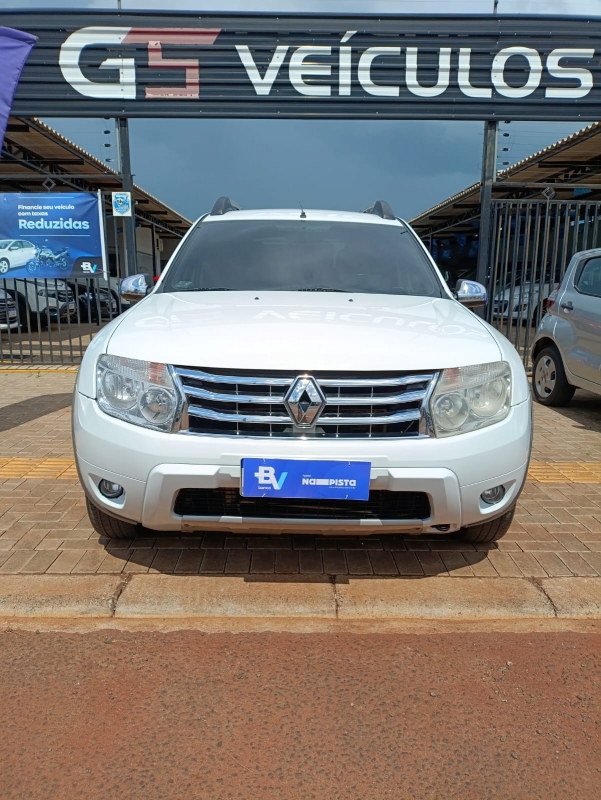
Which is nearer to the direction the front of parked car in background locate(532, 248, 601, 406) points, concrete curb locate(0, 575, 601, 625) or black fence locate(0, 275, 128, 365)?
the concrete curb

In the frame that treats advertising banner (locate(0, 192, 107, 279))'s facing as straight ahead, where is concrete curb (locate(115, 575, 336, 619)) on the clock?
The concrete curb is roughly at 12 o'clock from the advertising banner.

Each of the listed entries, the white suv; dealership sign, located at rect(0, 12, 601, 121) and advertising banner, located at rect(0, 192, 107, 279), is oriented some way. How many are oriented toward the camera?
3

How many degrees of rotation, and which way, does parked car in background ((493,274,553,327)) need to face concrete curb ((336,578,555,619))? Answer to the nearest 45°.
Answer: approximately 45° to its left

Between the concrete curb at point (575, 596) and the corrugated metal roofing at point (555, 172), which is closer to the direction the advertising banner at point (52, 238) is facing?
the concrete curb

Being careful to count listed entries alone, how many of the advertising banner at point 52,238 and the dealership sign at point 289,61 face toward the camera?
2

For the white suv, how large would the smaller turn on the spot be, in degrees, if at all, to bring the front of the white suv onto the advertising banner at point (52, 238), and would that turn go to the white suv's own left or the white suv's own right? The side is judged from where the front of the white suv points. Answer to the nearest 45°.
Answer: approximately 135° to the white suv's own right

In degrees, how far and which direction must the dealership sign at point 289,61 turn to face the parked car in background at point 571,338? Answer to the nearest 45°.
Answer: approximately 45° to its left

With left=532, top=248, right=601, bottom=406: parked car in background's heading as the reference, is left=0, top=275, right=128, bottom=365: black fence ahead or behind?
behind

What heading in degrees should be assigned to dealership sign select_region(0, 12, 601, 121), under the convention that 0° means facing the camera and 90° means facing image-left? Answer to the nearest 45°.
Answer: approximately 0°
